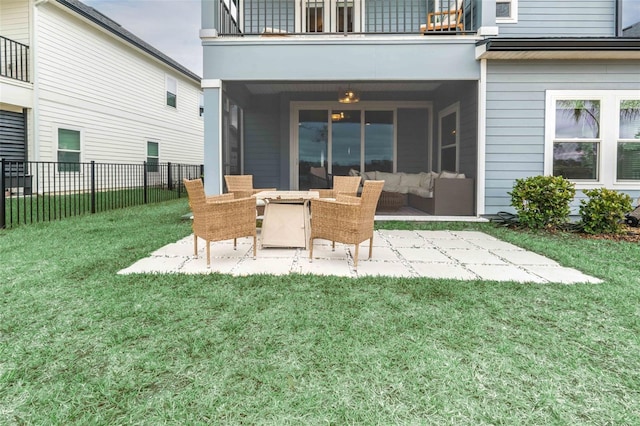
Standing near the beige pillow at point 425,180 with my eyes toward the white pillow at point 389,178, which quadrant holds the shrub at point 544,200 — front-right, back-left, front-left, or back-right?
back-left

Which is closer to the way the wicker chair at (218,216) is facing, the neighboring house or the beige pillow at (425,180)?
the beige pillow

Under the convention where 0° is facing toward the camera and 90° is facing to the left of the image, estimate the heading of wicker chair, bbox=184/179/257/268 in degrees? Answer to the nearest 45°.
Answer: approximately 225°

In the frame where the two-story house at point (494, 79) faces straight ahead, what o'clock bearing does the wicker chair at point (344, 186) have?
The wicker chair is roughly at 8 o'clock from the two-story house.

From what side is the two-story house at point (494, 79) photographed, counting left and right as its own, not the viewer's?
back

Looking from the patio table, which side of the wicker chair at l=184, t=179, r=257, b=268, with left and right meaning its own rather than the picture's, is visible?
front

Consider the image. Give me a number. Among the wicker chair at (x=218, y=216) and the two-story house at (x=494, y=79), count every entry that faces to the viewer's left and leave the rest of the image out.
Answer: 0

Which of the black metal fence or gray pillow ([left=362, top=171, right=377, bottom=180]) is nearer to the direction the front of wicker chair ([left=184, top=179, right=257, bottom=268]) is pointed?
the gray pillow

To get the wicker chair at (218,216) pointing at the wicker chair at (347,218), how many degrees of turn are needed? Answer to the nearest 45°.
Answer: approximately 45° to its right
